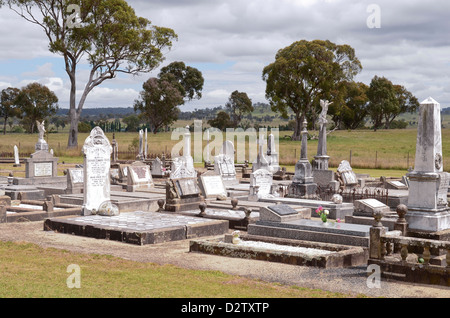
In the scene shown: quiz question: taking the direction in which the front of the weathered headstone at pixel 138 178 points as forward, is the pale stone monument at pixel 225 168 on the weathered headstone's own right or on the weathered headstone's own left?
on the weathered headstone's own left

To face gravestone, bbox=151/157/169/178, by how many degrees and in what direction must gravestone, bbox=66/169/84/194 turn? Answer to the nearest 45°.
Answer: approximately 90° to its left

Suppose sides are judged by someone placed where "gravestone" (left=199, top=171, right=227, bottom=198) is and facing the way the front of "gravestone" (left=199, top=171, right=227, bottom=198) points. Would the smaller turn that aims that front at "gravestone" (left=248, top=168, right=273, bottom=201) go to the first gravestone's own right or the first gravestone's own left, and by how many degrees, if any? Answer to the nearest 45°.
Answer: approximately 90° to the first gravestone's own left

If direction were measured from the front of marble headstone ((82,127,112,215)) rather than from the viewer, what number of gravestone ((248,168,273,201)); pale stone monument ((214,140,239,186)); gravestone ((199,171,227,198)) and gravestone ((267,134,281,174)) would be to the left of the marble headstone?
4

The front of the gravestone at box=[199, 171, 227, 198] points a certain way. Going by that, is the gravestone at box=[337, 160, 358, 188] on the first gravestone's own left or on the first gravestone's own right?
on the first gravestone's own left

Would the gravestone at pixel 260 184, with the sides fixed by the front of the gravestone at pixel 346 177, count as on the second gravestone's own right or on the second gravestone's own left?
on the second gravestone's own right

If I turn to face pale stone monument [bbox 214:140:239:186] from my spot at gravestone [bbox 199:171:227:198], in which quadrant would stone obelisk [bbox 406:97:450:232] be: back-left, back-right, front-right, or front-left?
back-right
